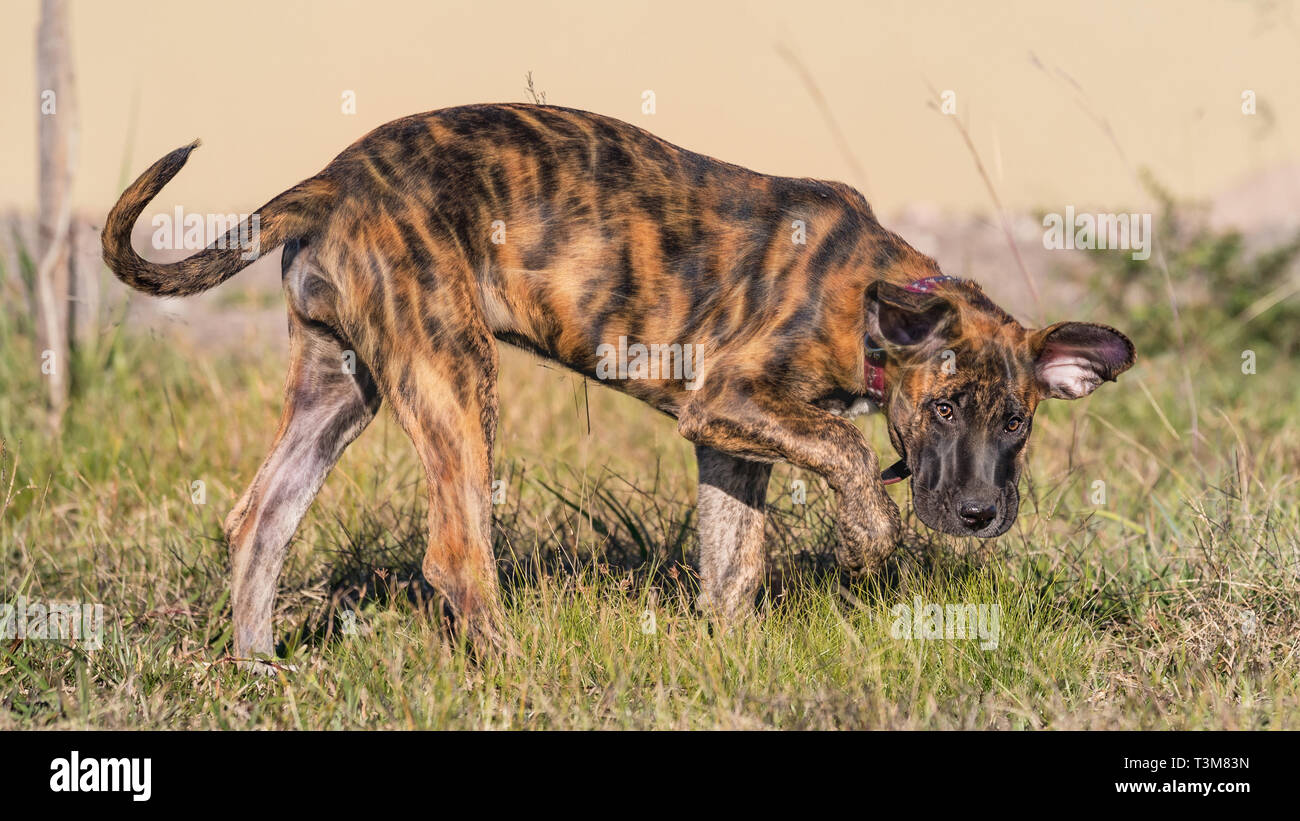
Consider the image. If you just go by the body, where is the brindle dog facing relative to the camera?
to the viewer's right

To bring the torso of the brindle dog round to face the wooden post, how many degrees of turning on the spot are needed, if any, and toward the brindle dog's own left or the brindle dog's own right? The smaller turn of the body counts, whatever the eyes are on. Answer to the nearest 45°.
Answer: approximately 135° to the brindle dog's own left
